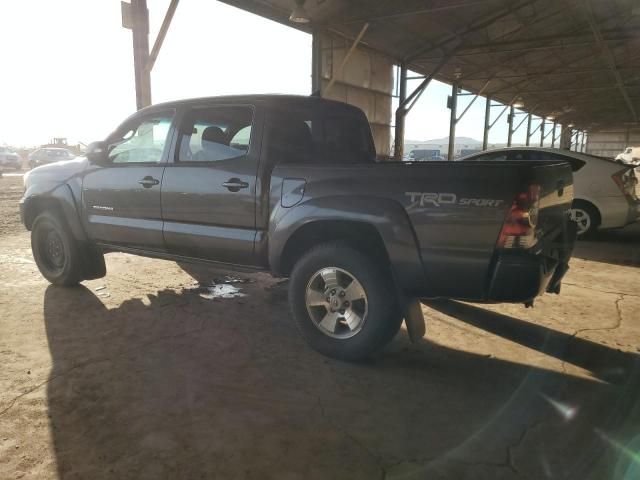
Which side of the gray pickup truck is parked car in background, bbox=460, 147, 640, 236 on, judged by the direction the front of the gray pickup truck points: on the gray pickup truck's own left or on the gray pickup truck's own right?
on the gray pickup truck's own right

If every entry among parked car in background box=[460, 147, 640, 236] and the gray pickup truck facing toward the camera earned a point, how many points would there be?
0

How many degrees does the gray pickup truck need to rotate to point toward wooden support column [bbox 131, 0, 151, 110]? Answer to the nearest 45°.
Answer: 0° — it already faces it

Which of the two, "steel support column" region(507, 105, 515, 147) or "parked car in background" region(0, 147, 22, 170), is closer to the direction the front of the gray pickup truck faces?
the parked car in background

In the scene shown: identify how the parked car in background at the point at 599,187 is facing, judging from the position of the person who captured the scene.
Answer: facing away from the viewer and to the left of the viewer

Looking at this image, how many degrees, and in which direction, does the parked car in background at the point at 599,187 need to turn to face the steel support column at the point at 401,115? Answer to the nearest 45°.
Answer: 0° — it already faces it

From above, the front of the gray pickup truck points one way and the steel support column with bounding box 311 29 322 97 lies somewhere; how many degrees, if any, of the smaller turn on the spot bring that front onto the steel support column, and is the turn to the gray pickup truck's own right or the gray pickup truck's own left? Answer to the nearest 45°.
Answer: approximately 45° to the gray pickup truck's own right

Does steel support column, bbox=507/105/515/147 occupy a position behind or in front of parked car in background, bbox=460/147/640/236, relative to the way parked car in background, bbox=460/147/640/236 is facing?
in front

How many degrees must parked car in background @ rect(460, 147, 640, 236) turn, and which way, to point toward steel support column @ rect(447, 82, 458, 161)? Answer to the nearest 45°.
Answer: approximately 45° to its right

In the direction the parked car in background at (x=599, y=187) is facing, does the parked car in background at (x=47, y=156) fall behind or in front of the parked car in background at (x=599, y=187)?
in front

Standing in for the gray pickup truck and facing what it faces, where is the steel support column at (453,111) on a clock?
The steel support column is roughly at 2 o'clock from the gray pickup truck.

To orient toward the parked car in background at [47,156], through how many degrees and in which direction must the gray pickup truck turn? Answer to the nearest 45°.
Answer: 0° — it already faces it

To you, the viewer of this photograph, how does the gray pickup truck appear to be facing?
facing away from the viewer and to the left of the viewer
